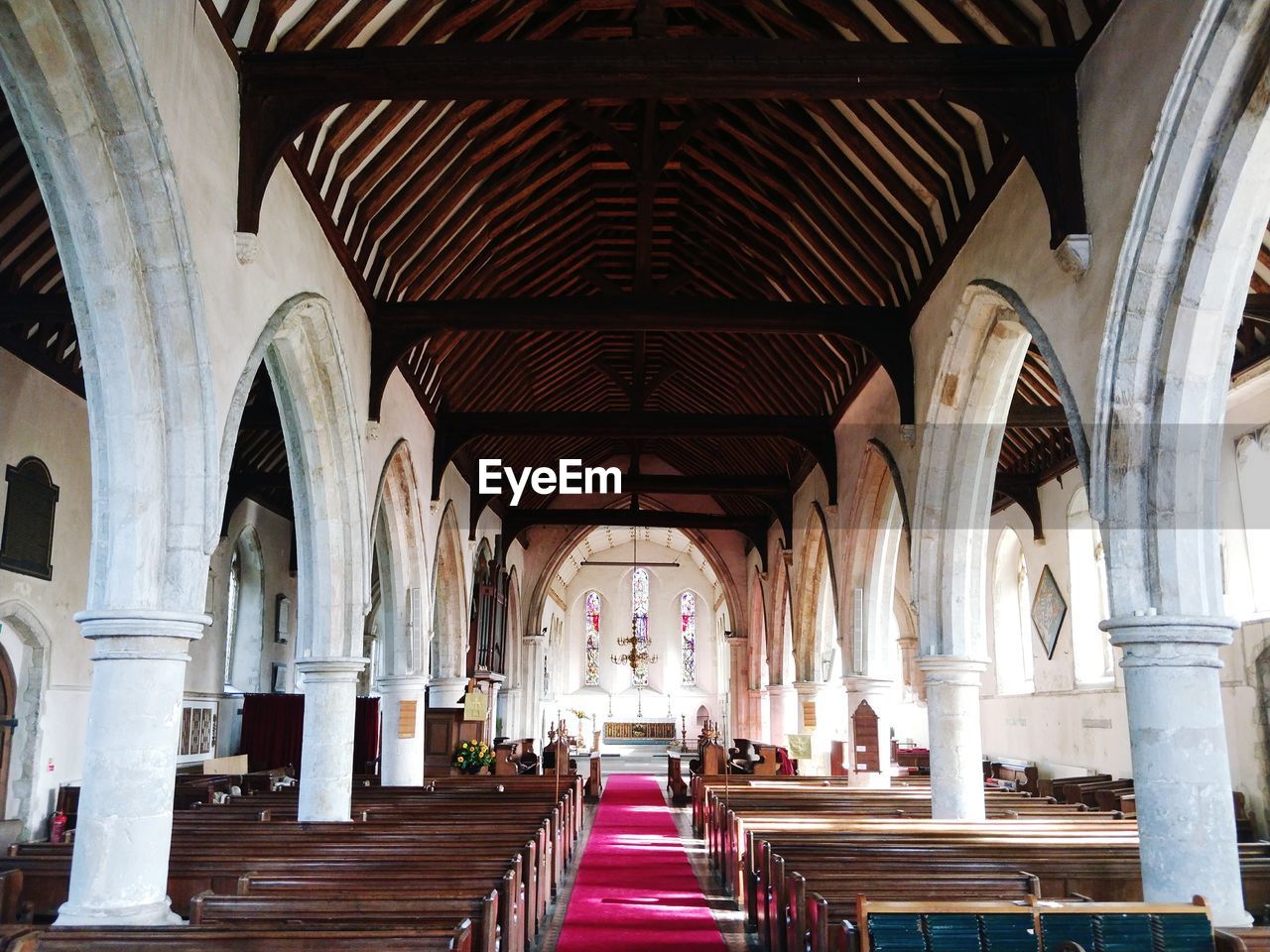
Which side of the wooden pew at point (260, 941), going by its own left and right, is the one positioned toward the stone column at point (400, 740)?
front

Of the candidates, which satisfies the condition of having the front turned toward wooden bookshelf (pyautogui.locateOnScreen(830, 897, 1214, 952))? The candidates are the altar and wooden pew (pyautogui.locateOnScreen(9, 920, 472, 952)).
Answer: the altar

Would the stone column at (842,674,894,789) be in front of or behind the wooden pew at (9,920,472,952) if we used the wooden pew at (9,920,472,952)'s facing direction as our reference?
in front

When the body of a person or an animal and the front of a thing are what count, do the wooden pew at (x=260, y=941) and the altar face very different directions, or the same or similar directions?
very different directions

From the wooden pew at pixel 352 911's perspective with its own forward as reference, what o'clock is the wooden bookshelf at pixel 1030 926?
the wooden bookshelf at pixel 1030 926 is roughly at 4 o'clock from the wooden pew at pixel 352 911.

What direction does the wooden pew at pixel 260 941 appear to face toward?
away from the camera

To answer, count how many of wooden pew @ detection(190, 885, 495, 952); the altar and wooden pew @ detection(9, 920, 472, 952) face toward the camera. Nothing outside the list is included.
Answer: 1

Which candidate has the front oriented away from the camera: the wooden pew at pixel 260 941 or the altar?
the wooden pew

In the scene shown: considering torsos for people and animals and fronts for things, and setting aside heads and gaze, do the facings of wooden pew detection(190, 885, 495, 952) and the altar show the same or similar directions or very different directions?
very different directions

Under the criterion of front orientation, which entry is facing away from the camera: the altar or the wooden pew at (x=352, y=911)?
the wooden pew

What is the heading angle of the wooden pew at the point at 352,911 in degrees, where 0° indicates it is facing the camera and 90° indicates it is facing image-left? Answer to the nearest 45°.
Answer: approximately 180°

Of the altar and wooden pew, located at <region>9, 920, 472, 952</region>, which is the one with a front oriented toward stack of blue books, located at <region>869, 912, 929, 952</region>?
the altar
